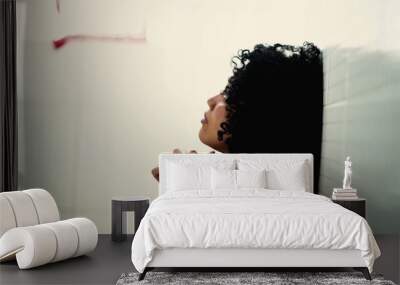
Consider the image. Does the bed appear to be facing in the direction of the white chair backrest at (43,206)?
no

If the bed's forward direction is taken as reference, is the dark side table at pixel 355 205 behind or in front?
behind

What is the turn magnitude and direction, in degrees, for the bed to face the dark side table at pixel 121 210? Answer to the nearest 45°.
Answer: approximately 135° to its right

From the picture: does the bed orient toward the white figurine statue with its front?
no

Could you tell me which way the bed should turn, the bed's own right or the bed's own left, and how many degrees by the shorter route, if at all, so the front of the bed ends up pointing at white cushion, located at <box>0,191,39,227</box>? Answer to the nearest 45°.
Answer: approximately 90° to the bed's own right

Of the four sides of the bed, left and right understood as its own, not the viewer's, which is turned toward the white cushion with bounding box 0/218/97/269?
right

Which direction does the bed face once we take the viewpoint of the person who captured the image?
facing the viewer

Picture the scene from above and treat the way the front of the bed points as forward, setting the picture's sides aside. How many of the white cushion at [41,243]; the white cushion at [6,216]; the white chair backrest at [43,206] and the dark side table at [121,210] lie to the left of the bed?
0
